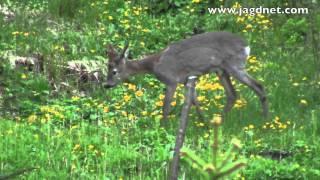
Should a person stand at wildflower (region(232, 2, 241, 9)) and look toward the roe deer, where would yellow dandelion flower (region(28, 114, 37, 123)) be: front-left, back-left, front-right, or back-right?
front-right

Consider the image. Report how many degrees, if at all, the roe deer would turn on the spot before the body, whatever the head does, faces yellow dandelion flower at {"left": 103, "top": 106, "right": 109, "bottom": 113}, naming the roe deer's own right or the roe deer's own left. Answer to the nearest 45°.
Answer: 0° — it already faces it

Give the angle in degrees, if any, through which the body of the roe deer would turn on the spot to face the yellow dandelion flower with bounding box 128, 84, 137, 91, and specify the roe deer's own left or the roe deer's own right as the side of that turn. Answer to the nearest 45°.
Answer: approximately 45° to the roe deer's own right

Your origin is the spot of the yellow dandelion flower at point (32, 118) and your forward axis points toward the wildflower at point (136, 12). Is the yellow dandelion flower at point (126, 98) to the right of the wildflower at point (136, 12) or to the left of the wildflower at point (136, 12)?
right

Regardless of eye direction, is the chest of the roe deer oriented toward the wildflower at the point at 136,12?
no

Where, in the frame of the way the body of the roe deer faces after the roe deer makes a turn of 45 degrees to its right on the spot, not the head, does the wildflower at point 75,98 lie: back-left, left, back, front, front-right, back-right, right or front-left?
front-left

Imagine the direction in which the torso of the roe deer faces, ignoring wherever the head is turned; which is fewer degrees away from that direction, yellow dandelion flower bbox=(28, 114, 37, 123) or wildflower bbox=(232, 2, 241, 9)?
the yellow dandelion flower

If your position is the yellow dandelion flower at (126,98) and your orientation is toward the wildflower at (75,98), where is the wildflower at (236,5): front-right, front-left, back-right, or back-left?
back-right

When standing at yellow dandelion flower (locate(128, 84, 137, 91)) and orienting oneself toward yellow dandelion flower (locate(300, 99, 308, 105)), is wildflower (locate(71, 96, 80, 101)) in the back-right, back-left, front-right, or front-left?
back-right

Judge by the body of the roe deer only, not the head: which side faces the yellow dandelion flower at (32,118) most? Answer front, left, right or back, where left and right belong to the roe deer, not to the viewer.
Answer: front

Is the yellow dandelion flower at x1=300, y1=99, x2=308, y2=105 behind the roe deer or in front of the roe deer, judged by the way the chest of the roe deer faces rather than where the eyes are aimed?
behind

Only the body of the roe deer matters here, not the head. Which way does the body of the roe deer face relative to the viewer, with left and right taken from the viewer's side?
facing to the left of the viewer
